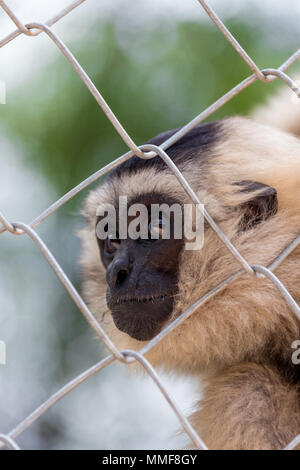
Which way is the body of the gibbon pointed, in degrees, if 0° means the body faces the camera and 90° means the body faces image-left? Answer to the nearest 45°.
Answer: approximately 45°

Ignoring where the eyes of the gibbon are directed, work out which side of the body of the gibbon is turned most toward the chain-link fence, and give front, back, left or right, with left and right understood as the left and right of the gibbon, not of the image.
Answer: front
